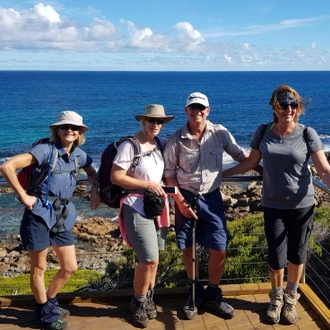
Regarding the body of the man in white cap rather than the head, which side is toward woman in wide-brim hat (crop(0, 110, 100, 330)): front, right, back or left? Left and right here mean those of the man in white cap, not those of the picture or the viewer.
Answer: right

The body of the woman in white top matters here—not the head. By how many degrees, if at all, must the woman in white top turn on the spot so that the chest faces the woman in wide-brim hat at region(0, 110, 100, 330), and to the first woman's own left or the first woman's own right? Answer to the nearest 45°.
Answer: approximately 135° to the first woman's own right

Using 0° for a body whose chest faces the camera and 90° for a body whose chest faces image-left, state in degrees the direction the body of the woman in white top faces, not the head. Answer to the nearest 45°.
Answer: approximately 315°

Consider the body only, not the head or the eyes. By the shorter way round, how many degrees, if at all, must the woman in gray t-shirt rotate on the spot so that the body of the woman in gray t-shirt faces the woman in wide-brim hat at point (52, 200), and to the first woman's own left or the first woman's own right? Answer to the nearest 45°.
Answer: approximately 90° to the first woman's own right

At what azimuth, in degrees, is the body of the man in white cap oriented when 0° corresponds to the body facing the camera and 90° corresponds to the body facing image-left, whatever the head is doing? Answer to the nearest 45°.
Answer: approximately 0°

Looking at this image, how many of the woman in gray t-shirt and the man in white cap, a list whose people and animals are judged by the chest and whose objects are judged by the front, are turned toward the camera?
2
